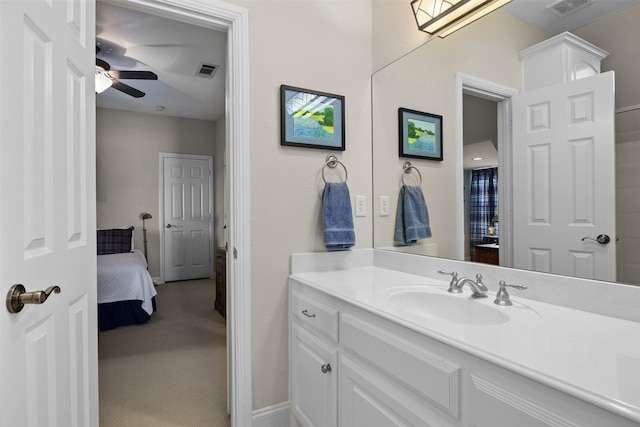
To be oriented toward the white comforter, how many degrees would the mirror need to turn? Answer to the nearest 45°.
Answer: approximately 45° to its right

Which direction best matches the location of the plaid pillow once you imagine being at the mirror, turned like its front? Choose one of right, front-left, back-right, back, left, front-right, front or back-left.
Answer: front-right

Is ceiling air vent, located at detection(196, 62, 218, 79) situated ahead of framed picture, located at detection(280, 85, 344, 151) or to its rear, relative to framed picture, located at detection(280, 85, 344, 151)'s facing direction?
to the rear

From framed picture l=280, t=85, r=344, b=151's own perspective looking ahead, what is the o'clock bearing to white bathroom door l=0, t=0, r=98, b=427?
The white bathroom door is roughly at 3 o'clock from the framed picture.

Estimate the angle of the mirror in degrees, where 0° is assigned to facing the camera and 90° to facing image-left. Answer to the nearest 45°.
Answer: approximately 45°

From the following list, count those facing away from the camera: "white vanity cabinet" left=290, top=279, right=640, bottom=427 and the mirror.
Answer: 0

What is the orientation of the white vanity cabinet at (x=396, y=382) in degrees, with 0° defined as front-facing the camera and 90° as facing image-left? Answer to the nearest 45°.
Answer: approximately 45°

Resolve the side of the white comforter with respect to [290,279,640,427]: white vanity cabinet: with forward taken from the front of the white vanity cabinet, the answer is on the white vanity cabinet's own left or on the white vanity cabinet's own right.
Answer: on the white vanity cabinet's own right

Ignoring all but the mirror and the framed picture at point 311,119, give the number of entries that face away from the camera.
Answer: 0

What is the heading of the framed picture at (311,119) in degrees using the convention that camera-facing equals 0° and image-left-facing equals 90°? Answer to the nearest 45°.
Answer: approximately 315°
